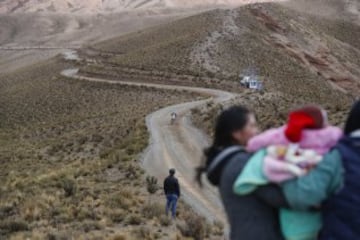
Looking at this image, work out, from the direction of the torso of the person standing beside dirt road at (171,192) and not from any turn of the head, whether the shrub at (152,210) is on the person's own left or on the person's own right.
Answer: on the person's own left

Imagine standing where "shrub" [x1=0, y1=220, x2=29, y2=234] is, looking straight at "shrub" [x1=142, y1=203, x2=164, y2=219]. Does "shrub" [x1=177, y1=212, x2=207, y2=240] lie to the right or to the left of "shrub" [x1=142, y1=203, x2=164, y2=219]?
right

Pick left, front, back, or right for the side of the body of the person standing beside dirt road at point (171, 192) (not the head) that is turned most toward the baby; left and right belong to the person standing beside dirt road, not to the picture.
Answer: back

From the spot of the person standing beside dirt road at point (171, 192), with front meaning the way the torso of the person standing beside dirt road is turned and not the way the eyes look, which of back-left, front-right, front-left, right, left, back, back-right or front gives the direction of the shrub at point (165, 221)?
back

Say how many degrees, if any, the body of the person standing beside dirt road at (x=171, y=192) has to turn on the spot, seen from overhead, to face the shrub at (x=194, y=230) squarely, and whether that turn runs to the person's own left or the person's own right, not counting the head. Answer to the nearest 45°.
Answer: approximately 180°

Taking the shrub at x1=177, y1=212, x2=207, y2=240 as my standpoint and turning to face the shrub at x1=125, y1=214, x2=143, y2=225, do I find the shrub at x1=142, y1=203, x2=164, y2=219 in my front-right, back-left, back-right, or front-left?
front-right

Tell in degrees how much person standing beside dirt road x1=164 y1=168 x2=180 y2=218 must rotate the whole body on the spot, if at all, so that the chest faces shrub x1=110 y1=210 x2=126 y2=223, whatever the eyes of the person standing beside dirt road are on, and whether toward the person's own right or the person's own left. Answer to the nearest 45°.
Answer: approximately 135° to the person's own left

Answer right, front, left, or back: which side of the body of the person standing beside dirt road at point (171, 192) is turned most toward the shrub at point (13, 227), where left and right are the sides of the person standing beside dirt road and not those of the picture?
left

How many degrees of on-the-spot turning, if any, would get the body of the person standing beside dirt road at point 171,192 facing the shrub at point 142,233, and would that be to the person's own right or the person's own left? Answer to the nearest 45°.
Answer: approximately 180°

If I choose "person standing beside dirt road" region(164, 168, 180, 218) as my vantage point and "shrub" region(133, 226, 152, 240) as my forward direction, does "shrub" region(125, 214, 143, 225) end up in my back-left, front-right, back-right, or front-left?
front-right

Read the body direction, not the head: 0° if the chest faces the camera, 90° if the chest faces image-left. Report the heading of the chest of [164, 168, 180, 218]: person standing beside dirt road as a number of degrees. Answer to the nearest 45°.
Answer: approximately 180°

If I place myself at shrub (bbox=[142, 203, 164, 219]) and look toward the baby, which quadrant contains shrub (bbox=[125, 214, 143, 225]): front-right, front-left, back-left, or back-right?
front-right

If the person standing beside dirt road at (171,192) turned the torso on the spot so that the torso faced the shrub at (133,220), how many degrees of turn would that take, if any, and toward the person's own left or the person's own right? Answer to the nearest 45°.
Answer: approximately 135° to the person's own left
